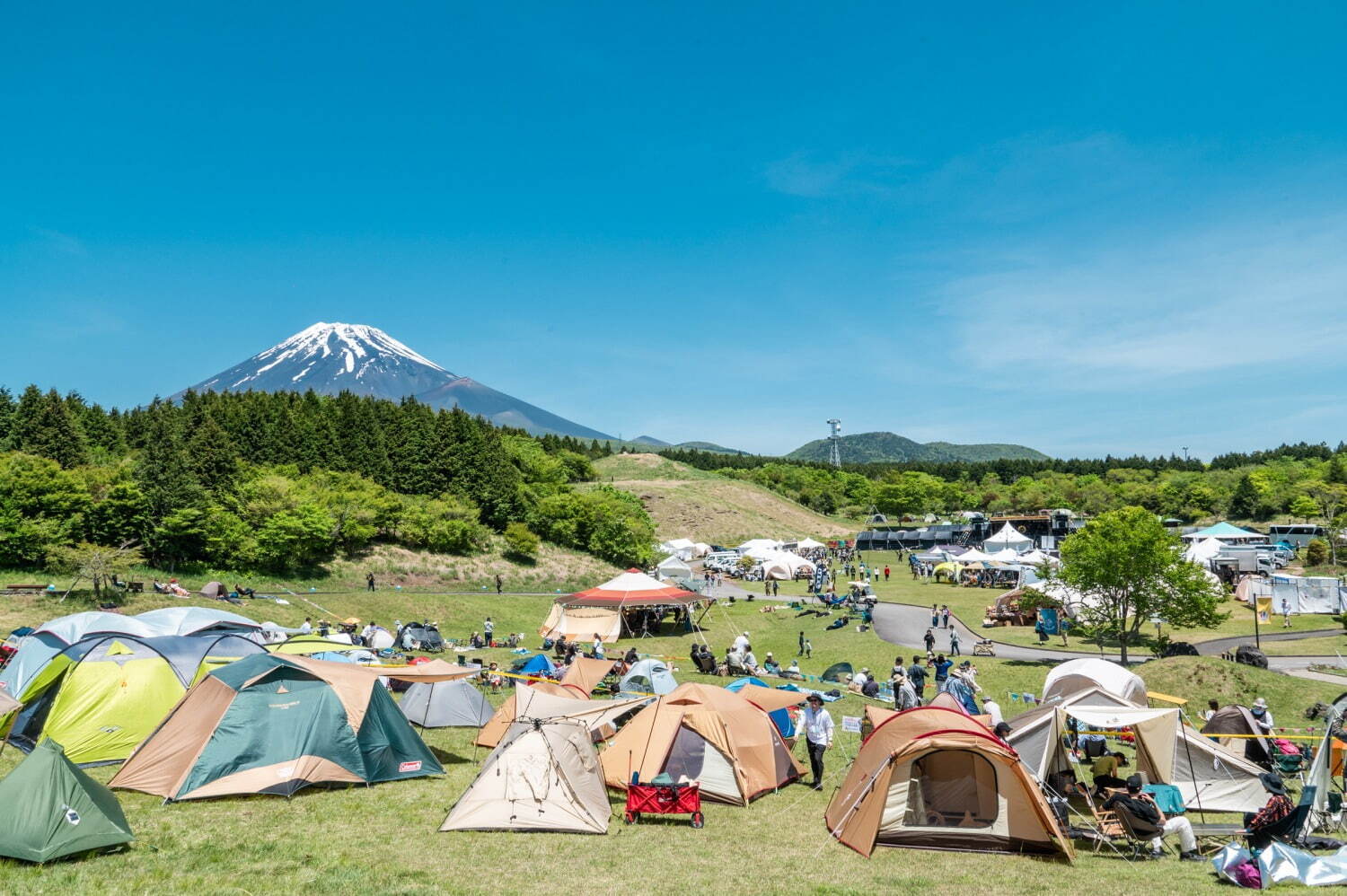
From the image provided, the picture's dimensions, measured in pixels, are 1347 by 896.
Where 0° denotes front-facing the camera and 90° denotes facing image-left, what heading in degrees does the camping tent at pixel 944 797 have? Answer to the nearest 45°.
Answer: approximately 0°

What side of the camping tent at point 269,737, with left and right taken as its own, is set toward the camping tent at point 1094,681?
left

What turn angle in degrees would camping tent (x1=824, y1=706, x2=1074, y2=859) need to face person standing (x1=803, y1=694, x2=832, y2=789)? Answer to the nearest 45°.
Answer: approximately 135° to its right

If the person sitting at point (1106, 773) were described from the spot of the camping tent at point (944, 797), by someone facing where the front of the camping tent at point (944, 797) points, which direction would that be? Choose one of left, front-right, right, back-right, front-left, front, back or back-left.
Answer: back-left

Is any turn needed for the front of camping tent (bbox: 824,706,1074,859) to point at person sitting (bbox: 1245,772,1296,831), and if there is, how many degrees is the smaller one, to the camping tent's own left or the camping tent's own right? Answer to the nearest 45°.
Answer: approximately 90° to the camping tent's own left

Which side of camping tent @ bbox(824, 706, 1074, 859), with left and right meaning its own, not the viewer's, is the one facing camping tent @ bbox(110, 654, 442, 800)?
right
